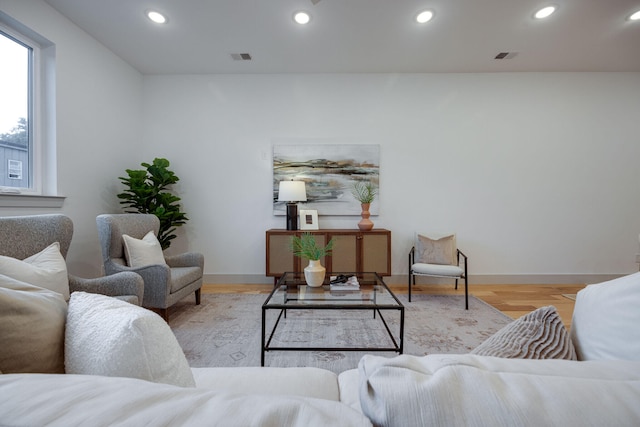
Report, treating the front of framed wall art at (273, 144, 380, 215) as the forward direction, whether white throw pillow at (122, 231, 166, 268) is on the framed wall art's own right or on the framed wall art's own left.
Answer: on the framed wall art's own right

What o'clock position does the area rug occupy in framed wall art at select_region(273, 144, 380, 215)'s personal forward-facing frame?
The area rug is roughly at 12 o'clock from the framed wall art.

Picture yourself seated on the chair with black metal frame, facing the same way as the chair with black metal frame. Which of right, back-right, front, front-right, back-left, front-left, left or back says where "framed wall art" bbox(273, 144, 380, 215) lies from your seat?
right

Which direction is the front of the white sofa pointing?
away from the camera

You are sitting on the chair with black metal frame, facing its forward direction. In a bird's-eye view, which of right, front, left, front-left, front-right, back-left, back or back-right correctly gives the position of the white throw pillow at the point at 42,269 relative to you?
front-right

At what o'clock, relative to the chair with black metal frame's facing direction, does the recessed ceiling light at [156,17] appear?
The recessed ceiling light is roughly at 2 o'clock from the chair with black metal frame.

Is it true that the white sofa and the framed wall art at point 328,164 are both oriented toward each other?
yes

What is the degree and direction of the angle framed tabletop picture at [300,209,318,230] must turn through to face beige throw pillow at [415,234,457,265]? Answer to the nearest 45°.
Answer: approximately 90° to its left

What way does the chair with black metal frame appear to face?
toward the camera

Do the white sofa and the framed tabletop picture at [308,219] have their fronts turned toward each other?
yes

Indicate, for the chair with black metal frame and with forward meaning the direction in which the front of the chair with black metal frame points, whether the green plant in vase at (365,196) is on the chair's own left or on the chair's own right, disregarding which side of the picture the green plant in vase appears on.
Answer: on the chair's own right

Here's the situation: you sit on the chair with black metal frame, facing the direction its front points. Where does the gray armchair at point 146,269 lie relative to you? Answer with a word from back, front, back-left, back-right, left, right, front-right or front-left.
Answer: front-right

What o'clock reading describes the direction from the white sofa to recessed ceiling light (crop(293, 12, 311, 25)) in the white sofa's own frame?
The recessed ceiling light is roughly at 12 o'clock from the white sofa.

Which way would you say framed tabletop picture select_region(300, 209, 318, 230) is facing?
toward the camera

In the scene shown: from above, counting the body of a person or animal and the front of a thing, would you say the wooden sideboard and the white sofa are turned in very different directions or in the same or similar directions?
very different directions
